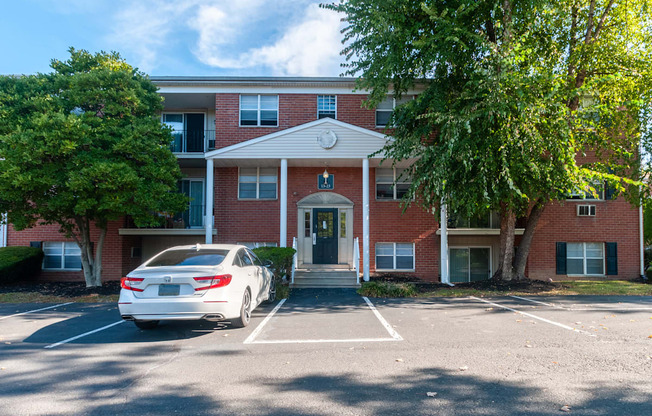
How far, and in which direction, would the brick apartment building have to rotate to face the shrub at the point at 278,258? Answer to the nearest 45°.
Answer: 0° — it already faces it

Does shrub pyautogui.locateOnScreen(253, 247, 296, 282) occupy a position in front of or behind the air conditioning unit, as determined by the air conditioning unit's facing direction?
in front

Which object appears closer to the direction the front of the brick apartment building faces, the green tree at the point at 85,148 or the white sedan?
the white sedan

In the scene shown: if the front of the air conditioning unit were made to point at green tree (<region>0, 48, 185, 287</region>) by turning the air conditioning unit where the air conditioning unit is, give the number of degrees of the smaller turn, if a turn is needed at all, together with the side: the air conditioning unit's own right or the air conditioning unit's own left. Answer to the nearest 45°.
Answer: approximately 45° to the air conditioning unit's own right

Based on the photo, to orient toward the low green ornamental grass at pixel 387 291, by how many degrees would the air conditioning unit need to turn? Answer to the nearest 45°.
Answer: approximately 45° to its right

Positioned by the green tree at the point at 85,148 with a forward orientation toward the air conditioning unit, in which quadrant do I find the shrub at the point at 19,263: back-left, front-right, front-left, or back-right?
back-left

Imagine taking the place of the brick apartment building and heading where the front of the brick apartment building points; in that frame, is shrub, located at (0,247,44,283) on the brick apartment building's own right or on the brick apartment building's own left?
on the brick apartment building's own right

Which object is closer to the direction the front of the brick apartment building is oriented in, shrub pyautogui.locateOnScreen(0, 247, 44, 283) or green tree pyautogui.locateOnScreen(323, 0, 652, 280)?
the green tree
